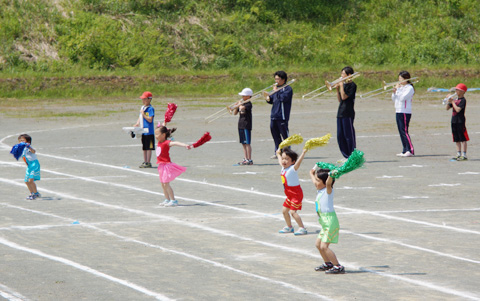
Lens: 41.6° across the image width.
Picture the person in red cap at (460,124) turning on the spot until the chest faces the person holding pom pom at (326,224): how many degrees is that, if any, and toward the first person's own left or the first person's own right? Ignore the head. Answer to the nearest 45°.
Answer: approximately 45° to the first person's own left

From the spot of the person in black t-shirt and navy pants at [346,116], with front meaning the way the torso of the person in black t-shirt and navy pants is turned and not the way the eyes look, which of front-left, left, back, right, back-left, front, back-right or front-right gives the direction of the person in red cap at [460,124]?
back

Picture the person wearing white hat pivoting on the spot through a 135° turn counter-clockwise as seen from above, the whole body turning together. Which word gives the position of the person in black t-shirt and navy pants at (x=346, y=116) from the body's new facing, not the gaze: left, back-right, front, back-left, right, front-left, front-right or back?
front

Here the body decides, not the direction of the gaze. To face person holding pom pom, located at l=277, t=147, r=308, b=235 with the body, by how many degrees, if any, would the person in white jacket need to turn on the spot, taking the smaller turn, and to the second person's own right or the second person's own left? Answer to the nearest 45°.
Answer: approximately 45° to the second person's own left

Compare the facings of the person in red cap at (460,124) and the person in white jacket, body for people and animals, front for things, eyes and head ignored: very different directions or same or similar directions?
same or similar directions

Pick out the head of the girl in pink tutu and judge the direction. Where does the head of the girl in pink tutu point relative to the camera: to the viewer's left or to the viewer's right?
to the viewer's left

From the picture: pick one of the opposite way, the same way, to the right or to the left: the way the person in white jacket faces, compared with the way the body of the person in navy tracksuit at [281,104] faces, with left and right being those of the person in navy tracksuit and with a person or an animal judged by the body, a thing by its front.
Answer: the same way

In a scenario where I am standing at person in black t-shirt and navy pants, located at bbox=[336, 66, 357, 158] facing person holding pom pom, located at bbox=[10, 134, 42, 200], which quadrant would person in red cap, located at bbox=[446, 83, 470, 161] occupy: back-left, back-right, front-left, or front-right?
back-left

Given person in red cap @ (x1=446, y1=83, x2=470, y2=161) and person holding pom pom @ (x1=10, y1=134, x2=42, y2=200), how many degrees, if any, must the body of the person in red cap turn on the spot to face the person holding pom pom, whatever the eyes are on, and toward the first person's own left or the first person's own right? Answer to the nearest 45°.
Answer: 0° — they already face them

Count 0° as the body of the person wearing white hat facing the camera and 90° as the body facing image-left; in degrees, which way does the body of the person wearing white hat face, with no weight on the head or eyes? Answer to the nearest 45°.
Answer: approximately 45°

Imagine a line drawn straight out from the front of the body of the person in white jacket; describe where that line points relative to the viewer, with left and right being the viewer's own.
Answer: facing the viewer and to the left of the viewer

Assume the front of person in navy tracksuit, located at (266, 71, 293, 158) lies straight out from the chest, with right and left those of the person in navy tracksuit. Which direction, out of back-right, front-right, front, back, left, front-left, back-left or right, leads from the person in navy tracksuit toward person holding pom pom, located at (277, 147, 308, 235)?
front-left

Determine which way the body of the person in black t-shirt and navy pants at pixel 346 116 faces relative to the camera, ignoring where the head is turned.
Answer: to the viewer's left

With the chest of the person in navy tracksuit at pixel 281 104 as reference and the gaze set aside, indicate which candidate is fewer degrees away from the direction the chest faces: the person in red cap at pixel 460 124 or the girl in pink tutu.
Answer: the girl in pink tutu

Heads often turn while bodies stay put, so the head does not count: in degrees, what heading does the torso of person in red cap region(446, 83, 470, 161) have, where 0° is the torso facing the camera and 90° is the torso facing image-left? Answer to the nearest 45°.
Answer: approximately 45°
